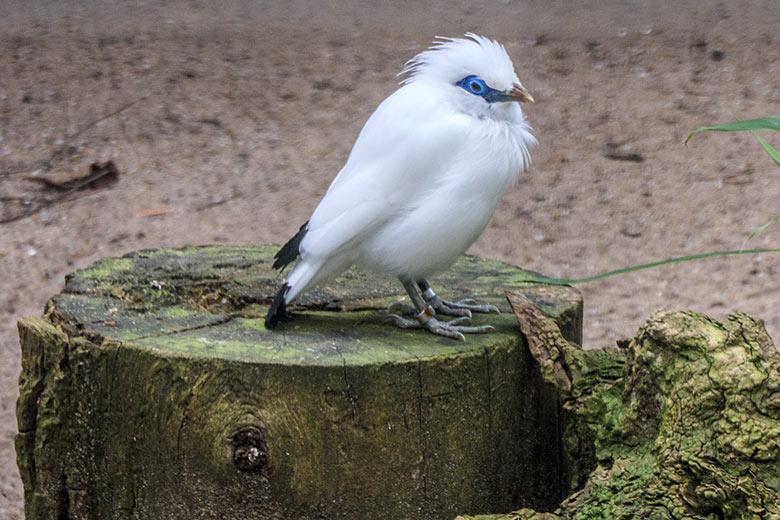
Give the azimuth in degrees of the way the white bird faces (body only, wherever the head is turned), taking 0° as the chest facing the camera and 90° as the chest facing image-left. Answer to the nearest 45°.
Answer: approximately 270°
